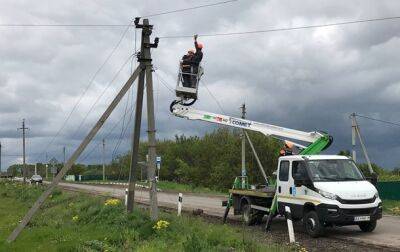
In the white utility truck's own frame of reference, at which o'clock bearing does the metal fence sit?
The metal fence is roughly at 8 o'clock from the white utility truck.

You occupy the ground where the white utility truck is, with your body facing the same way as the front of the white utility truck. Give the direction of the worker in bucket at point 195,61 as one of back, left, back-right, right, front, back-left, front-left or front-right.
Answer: back

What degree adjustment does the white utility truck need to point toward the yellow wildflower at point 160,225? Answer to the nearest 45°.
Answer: approximately 135° to its right

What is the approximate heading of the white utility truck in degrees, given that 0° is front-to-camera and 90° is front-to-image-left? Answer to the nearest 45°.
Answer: approximately 315°
